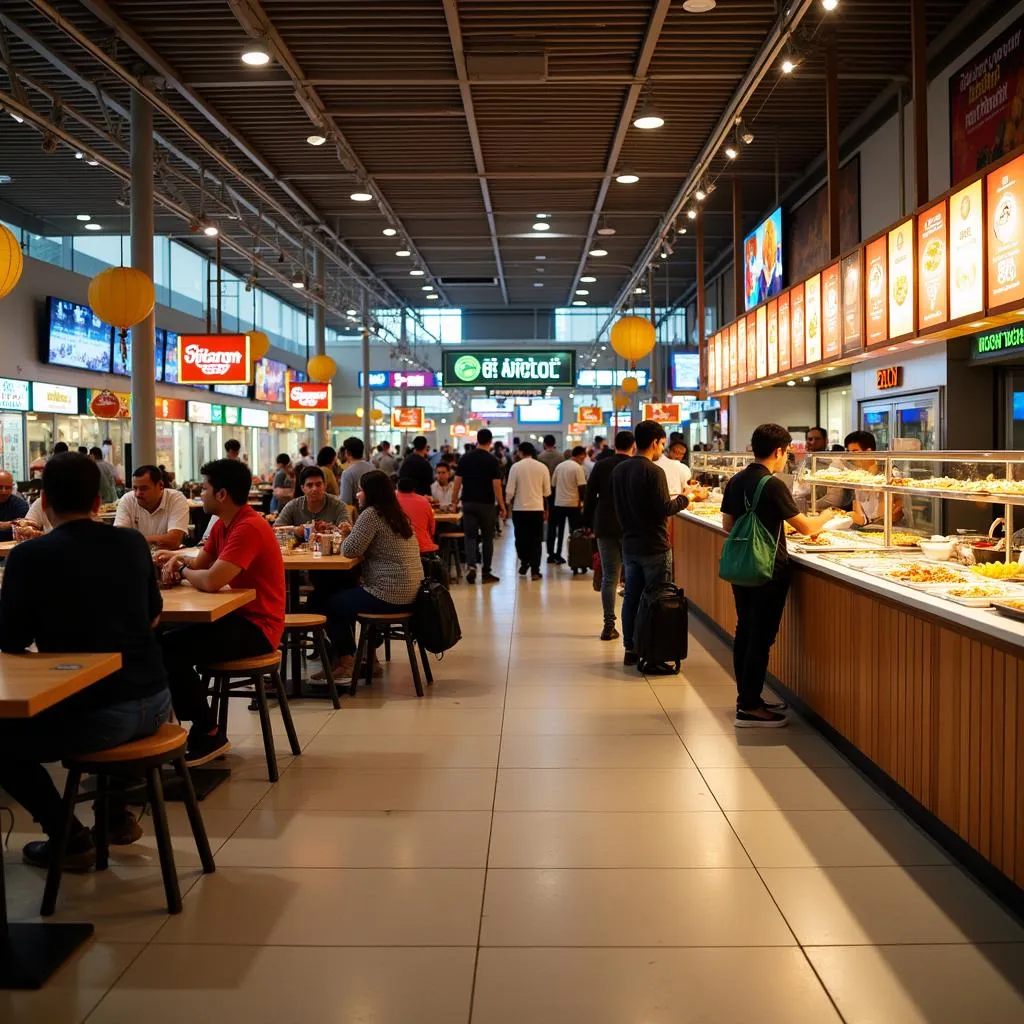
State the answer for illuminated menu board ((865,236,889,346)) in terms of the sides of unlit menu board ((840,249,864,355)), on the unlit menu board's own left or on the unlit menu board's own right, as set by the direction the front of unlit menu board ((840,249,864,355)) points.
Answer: on the unlit menu board's own left

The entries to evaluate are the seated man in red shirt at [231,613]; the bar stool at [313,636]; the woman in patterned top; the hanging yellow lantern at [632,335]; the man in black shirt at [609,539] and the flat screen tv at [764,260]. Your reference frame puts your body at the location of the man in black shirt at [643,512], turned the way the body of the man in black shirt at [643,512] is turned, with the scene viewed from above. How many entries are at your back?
3

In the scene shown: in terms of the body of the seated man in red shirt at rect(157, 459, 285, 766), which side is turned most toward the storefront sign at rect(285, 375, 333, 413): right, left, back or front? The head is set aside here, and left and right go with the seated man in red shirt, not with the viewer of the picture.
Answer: right

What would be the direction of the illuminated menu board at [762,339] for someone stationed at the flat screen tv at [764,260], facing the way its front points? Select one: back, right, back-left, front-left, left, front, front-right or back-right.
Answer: front-left

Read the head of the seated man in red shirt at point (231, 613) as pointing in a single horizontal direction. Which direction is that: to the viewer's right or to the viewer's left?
to the viewer's left

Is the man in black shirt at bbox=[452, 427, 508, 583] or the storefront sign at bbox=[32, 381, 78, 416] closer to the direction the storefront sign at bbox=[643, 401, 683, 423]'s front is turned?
the man in black shirt

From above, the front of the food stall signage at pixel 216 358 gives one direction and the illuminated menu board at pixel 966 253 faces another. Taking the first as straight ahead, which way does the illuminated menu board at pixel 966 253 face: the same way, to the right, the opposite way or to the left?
to the right

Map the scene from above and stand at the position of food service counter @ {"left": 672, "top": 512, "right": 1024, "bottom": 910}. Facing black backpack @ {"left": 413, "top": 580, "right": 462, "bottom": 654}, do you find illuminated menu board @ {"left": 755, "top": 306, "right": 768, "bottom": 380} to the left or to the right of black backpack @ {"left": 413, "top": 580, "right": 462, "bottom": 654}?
right

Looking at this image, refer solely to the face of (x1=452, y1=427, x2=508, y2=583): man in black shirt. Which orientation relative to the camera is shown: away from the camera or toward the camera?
away from the camera

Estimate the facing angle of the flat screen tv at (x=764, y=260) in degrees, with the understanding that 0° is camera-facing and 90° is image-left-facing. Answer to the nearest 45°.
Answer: approximately 45°
